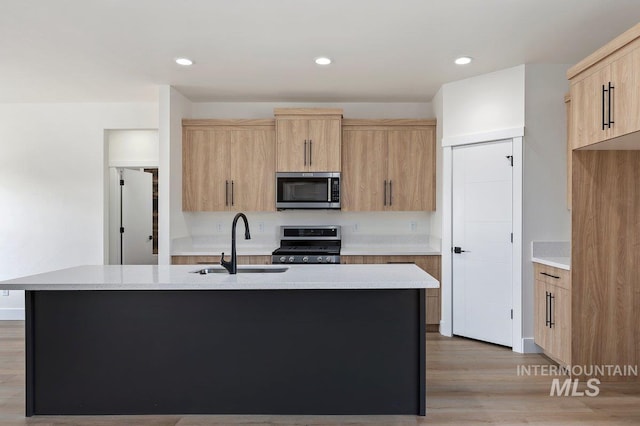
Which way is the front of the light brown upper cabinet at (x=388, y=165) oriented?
toward the camera

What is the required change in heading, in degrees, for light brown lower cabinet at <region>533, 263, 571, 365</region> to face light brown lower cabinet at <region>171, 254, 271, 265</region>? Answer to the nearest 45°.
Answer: approximately 45° to its right

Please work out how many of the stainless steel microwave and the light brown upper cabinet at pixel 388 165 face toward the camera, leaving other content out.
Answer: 2

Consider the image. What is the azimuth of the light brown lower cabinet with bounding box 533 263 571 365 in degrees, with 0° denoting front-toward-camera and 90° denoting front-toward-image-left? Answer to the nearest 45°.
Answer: approximately 45°

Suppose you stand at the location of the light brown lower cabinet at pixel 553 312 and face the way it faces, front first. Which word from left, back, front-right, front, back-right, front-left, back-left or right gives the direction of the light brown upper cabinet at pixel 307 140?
front-right

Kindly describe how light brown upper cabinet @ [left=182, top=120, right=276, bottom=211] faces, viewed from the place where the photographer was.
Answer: facing the viewer

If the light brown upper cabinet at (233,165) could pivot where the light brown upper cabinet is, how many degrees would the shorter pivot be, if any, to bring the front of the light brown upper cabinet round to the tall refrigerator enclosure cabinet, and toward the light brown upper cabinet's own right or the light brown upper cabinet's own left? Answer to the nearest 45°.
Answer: approximately 45° to the light brown upper cabinet's own left

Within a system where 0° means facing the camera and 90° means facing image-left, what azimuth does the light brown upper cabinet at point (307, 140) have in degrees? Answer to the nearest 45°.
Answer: approximately 0°

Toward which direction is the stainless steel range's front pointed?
toward the camera

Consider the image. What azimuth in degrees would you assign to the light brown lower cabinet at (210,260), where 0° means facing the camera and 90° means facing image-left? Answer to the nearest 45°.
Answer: approximately 0°

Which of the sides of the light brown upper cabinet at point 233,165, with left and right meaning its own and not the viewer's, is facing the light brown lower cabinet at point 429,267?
left

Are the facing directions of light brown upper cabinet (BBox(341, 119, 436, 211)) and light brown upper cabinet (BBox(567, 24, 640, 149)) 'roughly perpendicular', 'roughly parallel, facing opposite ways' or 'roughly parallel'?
roughly perpendicular

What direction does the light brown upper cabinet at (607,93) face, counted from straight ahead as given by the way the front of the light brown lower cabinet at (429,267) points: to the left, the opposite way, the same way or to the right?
to the right
